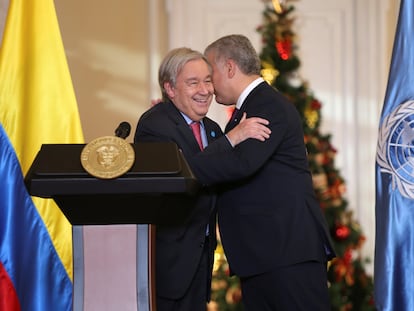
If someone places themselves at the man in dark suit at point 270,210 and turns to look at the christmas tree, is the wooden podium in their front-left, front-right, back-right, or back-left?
back-left

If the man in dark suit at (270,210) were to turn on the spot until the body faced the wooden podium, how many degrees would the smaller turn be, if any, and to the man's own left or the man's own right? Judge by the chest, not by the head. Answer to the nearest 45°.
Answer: approximately 45° to the man's own left

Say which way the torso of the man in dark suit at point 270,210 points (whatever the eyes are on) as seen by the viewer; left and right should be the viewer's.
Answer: facing to the left of the viewer

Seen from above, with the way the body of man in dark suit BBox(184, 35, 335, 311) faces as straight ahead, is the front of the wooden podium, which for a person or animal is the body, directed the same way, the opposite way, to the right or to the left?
to the left

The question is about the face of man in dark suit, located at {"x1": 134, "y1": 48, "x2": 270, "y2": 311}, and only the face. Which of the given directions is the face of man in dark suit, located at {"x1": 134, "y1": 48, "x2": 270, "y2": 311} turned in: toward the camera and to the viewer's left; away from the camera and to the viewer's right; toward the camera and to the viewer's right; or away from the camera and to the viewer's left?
toward the camera and to the viewer's right

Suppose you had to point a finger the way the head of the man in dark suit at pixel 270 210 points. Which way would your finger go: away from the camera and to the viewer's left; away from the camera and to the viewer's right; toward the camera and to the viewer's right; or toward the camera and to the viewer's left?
away from the camera and to the viewer's left

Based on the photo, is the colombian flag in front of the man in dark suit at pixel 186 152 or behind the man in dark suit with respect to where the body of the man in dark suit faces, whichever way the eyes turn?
behind

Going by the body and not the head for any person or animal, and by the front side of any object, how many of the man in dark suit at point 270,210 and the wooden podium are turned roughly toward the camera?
1

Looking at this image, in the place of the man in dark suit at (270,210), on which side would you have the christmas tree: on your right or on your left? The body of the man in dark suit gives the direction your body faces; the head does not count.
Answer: on your right
